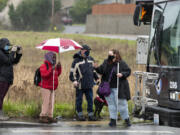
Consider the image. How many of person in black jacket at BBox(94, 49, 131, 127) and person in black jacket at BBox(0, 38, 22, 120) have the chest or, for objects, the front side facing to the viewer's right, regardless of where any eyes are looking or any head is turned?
1

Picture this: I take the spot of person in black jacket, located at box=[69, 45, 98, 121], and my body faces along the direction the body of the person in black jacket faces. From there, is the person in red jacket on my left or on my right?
on my right

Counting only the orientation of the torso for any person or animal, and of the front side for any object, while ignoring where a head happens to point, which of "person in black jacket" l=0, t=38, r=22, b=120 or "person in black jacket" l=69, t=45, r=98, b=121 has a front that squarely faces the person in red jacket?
"person in black jacket" l=0, t=38, r=22, b=120

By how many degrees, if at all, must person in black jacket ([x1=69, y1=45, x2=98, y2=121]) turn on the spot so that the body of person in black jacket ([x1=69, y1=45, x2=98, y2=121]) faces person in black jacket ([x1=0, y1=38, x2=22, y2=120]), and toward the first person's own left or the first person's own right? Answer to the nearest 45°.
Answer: approximately 135° to the first person's own right

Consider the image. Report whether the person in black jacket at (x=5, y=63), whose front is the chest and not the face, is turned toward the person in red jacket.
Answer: yes

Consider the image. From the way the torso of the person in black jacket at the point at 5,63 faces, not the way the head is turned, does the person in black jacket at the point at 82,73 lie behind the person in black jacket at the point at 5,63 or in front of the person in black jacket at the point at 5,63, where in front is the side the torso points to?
in front

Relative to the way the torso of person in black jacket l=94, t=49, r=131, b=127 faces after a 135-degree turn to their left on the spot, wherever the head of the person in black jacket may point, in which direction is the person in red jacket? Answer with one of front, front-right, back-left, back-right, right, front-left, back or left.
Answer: back

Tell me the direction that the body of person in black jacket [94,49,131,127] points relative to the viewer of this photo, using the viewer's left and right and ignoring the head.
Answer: facing the viewer and to the left of the viewer

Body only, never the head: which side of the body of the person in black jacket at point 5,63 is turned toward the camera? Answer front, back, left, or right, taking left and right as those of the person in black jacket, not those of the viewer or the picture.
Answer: right

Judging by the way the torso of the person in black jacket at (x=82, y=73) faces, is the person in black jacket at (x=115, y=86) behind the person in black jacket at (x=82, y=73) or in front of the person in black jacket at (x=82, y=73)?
in front

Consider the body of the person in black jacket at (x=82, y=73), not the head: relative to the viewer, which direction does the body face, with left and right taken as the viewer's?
facing the viewer and to the right of the viewer
